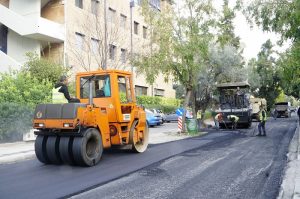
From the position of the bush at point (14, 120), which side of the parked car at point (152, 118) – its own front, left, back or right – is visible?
right

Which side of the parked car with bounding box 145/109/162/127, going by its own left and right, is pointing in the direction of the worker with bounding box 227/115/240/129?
front

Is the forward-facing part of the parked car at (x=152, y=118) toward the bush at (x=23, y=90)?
no

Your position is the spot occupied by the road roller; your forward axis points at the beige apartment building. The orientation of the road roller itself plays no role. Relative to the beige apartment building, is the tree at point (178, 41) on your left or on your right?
right

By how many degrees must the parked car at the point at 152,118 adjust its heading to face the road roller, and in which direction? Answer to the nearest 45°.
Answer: approximately 45° to its right

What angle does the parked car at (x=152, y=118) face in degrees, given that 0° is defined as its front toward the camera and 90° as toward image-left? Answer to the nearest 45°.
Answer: approximately 315°

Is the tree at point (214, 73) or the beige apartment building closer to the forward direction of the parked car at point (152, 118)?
the tree

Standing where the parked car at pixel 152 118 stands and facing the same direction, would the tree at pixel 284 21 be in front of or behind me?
in front

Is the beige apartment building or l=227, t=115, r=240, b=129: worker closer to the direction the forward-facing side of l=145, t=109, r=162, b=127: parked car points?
the worker
